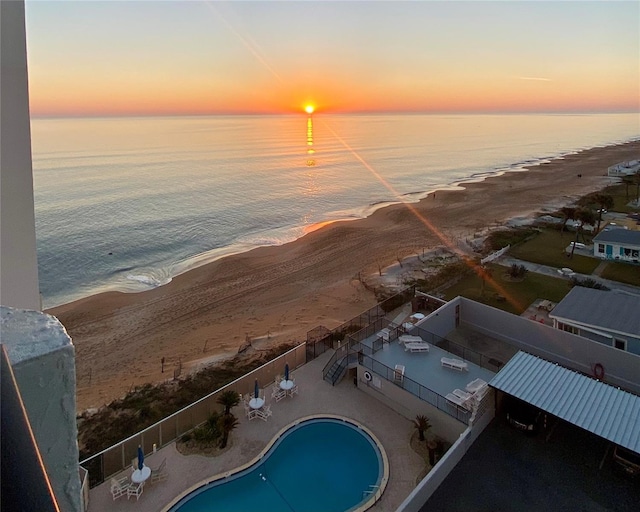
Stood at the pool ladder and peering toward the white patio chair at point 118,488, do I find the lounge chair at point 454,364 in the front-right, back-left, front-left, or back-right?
back-right

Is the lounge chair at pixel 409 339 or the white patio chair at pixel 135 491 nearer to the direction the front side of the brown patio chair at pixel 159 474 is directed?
the white patio chair

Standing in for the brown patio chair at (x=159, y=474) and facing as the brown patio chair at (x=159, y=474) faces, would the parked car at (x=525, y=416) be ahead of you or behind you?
behind

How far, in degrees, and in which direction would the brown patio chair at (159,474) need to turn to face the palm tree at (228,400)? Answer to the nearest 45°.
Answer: approximately 135° to its right

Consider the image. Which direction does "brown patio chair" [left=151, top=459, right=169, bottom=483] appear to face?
to the viewer's left

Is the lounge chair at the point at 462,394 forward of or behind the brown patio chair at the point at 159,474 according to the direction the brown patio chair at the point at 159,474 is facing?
behind

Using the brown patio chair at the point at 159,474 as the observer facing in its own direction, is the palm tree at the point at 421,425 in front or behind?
behind

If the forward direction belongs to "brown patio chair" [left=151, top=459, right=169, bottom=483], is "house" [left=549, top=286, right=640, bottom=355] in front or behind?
behind

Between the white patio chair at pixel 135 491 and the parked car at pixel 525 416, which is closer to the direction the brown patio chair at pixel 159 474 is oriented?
the white patio chair

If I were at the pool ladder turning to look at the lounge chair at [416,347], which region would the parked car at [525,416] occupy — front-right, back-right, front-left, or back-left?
front-right

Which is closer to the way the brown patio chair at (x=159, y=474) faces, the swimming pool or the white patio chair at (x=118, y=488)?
the white patio chair

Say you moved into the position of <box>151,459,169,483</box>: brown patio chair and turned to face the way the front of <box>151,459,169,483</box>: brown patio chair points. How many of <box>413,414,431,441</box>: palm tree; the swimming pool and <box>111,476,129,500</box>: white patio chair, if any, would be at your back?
2

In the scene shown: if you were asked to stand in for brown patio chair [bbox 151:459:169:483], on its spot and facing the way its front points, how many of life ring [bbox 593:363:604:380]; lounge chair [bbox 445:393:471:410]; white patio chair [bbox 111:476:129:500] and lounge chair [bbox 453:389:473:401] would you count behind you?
3

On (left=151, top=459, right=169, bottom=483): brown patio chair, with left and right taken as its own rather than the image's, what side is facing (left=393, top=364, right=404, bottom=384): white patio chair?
back

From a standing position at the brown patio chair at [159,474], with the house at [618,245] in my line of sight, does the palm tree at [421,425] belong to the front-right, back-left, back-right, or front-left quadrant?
front-right

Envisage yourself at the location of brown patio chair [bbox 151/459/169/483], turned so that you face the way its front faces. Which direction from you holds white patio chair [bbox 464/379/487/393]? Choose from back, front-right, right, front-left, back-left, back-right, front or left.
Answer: back

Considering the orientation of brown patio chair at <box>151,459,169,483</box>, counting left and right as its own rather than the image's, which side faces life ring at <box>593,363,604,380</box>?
back
